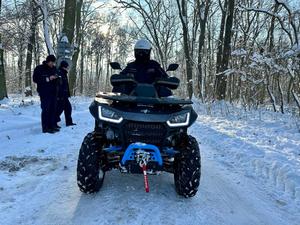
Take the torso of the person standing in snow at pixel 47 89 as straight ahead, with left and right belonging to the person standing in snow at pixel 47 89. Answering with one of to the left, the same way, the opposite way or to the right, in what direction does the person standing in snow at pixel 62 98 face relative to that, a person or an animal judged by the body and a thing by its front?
the same way

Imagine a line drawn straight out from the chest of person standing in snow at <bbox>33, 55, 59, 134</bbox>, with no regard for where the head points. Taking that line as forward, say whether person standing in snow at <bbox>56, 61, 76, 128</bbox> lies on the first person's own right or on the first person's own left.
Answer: on the first person's own left

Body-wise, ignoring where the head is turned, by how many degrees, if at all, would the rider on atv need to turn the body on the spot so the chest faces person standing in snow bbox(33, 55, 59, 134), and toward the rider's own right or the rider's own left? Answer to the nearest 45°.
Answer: approximately 135° to the rider's own right

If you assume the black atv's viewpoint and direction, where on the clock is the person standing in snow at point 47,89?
The person standing in snow is roughly at 5 o'clock from the black atv.

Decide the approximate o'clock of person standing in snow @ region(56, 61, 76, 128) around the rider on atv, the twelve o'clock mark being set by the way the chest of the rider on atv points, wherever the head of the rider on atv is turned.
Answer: The person standing in snow is roughly at 5 o'clock from the rider on atv.

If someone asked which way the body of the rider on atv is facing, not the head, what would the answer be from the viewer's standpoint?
toward the camera

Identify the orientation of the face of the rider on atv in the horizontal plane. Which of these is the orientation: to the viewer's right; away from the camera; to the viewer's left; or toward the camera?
toward the camera

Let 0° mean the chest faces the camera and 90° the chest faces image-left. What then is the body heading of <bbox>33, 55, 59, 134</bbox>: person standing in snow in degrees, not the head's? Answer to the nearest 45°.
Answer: approximately 270°
